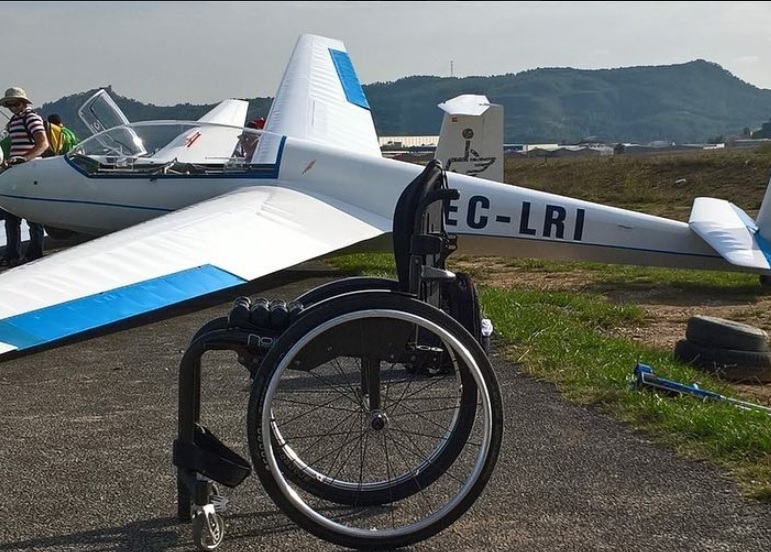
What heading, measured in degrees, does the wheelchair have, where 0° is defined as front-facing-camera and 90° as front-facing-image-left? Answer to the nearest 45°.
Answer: approximately 90°

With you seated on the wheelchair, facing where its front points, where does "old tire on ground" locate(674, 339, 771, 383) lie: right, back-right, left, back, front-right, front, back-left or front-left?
back-right

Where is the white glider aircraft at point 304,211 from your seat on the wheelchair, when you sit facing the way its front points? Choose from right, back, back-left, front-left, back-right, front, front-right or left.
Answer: right

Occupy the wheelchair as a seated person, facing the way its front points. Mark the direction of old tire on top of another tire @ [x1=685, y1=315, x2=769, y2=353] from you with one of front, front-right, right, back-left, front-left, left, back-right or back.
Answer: back-right

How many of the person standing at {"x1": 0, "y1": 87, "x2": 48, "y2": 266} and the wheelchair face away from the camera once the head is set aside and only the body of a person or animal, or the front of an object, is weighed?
0

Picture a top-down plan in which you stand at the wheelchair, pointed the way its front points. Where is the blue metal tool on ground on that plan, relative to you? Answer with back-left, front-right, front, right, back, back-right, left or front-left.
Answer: back-right
